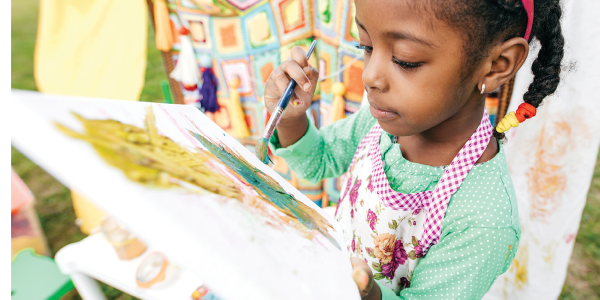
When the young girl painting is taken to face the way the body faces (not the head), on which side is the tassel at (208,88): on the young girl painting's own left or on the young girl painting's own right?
on the young girl painting's own right

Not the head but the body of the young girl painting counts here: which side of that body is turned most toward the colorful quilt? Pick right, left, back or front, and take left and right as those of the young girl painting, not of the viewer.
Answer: right

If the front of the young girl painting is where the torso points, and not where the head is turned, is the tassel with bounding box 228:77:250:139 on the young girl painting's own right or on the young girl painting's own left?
on the young girl painting's own right

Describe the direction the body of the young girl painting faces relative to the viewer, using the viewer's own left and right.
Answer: facing the viewer and to the left of the viewer

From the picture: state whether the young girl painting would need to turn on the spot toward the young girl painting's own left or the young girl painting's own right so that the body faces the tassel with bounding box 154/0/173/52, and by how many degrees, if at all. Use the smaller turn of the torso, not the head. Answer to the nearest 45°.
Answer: approximately 90° to the young girl painting's own right
